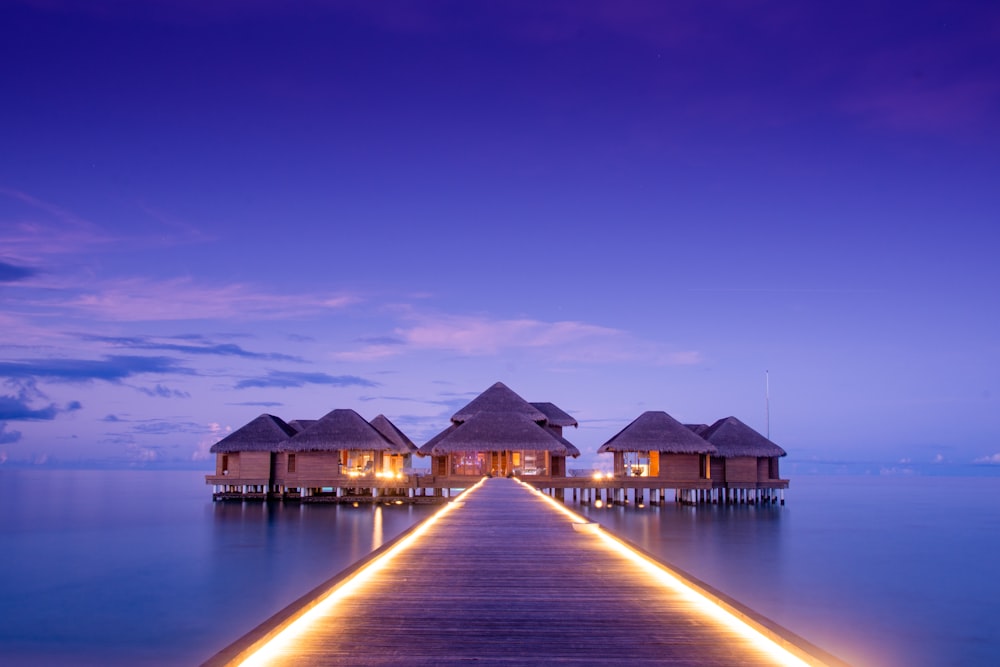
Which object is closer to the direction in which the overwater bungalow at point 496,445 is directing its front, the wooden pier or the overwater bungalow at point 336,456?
the wooden pier

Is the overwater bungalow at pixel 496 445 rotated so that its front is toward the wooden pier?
yes

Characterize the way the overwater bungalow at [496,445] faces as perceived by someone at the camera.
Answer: facing the viewer

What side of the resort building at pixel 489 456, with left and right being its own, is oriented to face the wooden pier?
front

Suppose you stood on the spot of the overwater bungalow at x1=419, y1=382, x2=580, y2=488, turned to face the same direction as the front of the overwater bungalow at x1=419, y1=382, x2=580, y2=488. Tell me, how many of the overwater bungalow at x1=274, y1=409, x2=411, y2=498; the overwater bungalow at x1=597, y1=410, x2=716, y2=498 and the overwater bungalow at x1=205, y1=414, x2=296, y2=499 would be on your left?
1

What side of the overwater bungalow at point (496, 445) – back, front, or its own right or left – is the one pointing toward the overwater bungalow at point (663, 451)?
left

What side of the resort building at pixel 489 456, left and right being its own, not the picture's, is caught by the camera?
front

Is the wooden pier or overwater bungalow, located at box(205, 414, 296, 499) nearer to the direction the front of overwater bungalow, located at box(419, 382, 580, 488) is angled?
the wooden pier
